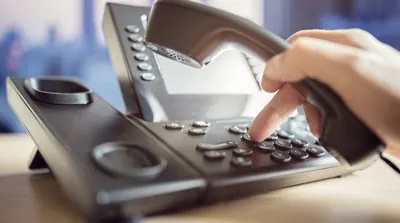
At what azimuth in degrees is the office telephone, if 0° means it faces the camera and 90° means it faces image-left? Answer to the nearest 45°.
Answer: approximately 315°
